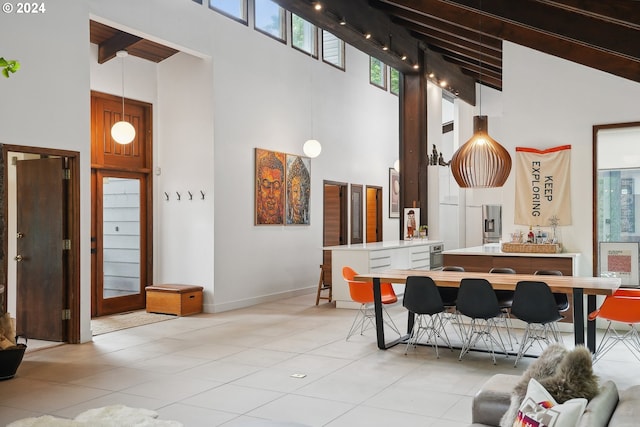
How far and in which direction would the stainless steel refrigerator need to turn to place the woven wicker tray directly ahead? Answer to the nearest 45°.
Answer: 0° — it already faces it

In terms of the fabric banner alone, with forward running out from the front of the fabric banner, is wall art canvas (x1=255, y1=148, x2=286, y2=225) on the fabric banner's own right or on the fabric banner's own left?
on the fabric banner's own right

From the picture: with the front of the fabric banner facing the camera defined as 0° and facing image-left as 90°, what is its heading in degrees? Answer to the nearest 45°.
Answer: approximately 0°

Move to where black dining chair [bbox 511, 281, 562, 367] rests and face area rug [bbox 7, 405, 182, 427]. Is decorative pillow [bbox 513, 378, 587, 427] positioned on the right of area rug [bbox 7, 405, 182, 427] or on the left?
left

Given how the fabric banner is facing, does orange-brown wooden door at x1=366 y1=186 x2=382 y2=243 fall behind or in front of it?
behind

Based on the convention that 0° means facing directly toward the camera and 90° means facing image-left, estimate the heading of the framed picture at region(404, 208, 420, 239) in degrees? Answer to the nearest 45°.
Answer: approximately 0°

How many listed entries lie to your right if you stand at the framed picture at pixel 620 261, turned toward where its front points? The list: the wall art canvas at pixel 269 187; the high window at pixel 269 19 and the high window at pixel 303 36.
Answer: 3

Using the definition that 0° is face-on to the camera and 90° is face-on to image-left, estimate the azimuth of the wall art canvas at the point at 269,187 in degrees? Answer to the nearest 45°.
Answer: approximately 315°
